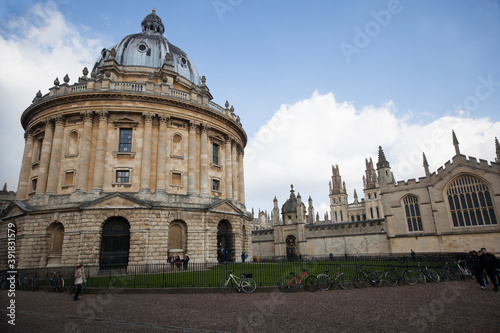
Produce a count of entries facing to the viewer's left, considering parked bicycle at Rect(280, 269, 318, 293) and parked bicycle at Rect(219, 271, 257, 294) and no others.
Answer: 1

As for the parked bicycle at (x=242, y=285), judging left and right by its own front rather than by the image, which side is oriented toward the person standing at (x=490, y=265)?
back

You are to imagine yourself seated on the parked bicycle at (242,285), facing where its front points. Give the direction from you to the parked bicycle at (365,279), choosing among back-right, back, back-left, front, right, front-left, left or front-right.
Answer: back

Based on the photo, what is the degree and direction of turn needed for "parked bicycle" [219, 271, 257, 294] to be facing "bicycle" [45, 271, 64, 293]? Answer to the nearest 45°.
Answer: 0° — it already faces it

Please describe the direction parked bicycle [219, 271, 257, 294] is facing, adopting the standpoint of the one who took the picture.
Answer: facing to the left of the viewer

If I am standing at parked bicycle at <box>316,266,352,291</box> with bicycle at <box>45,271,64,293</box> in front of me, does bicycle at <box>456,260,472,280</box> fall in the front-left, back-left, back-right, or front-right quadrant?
back-right

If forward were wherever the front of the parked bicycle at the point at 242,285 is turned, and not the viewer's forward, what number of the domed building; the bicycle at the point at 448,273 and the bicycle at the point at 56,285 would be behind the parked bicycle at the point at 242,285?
1

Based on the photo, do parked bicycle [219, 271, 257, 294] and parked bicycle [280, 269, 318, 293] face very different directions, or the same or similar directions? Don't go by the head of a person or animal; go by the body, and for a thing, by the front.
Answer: very different directions

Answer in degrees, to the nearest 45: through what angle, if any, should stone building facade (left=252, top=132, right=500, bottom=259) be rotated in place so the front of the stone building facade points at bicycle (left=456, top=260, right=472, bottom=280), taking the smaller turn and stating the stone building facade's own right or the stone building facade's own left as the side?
approximately 45° to the stone building facade's own left
